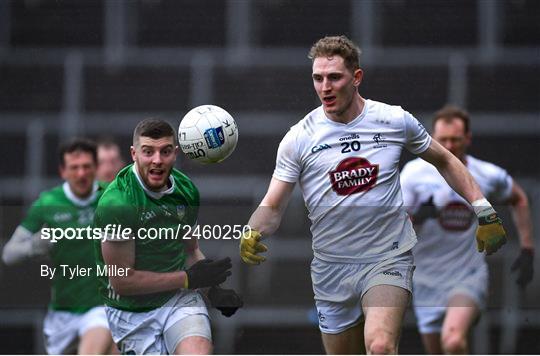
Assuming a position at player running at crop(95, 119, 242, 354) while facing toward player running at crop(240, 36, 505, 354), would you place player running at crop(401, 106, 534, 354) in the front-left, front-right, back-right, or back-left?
front-left

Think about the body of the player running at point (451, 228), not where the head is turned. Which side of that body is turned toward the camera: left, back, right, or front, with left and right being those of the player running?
front

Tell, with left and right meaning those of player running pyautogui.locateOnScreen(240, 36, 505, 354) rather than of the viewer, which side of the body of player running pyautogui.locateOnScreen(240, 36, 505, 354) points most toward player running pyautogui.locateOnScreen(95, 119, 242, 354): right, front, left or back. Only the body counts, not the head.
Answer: right

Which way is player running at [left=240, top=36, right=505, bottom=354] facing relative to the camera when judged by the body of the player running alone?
toward the camera

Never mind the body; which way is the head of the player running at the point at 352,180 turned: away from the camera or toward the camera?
toward the camera

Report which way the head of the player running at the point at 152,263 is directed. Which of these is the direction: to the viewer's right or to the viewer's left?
to the viewer's right

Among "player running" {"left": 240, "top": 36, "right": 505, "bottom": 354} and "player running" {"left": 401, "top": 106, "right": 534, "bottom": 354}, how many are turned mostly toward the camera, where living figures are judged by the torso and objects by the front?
2

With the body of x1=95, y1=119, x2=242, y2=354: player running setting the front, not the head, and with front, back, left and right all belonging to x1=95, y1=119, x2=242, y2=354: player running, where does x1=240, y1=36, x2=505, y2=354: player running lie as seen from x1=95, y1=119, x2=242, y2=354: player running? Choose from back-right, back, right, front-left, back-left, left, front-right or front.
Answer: front-left

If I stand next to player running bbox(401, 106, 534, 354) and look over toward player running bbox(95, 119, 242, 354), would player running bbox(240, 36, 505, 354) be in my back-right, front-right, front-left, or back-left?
front-left

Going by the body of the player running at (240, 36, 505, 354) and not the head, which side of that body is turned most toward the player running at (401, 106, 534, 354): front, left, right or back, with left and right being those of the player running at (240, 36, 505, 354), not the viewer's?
back

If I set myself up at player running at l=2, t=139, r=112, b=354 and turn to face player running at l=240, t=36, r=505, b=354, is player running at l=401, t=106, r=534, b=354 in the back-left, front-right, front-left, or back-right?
front-left
